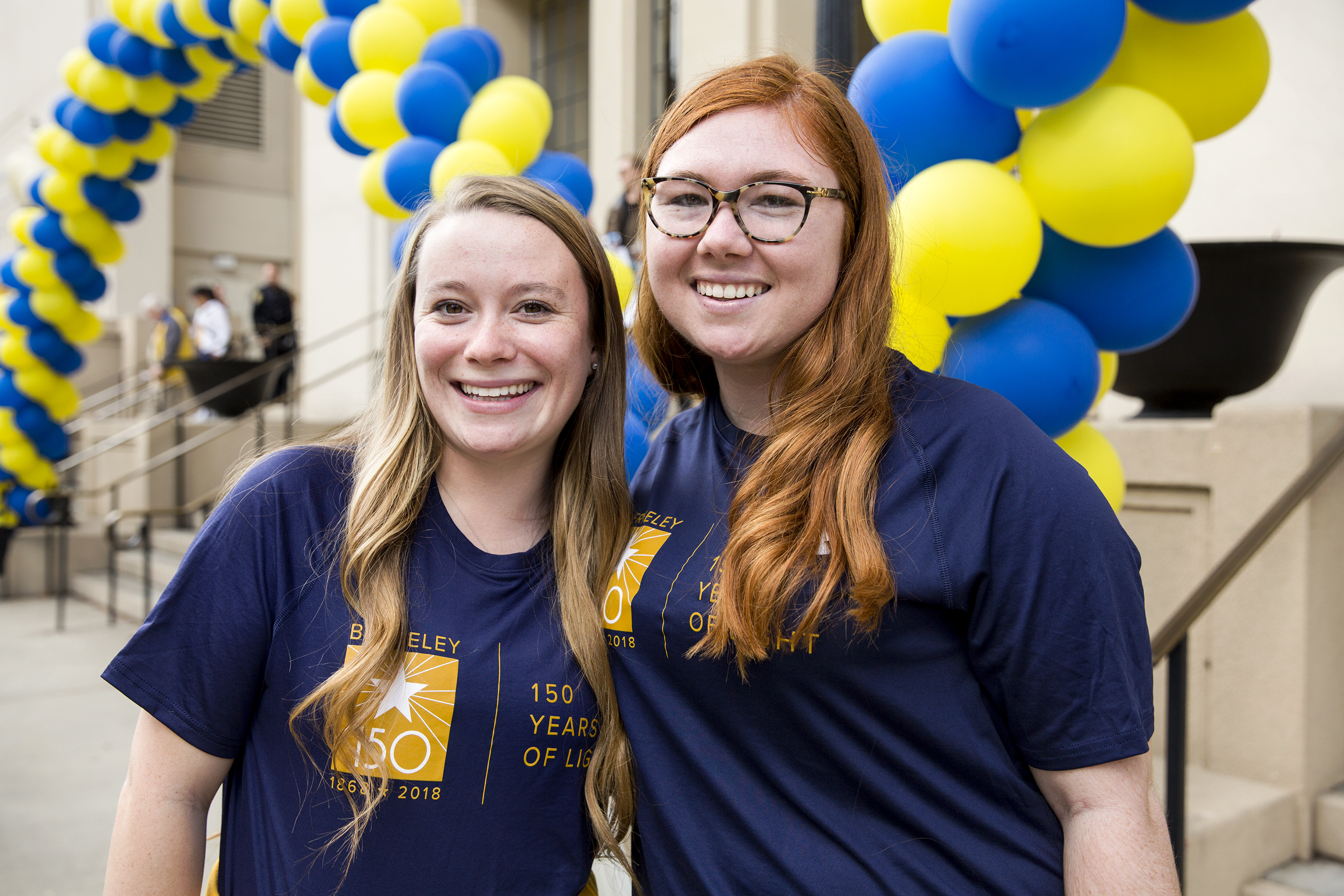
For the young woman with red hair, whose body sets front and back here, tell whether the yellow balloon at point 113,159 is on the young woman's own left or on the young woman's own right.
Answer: on the young woman's own right

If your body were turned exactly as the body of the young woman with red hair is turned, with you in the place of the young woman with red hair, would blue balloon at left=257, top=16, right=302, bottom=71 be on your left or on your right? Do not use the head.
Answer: on your right

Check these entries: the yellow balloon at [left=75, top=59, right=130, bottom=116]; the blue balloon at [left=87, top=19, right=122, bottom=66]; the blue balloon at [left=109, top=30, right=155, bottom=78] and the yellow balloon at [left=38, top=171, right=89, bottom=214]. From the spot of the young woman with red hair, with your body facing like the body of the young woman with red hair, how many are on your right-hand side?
4

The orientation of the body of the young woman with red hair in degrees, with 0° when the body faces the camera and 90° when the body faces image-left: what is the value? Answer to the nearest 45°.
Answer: approximately 45°

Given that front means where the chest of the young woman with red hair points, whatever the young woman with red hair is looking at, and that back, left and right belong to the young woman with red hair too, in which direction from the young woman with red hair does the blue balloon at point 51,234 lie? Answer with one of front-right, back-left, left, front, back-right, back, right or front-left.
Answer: right

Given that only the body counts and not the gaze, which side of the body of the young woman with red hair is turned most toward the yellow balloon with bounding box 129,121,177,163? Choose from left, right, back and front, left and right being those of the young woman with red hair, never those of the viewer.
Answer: right

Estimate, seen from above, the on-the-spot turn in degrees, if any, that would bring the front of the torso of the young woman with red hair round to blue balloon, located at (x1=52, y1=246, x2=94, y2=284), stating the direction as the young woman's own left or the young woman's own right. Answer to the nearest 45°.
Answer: approximately 90° to the young woman's own right

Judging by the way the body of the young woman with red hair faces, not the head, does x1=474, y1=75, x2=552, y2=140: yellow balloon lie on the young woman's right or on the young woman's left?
on the young woman's right

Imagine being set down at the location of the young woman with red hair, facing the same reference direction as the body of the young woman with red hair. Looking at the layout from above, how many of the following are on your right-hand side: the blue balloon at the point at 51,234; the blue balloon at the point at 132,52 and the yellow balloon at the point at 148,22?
3
